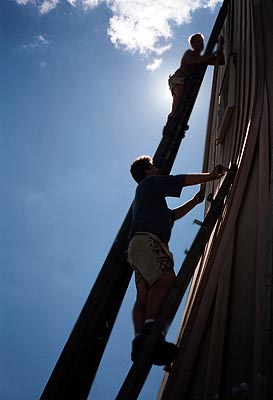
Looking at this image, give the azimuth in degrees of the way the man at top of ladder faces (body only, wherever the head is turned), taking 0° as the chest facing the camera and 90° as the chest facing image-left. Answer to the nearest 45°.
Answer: approximately 270°
